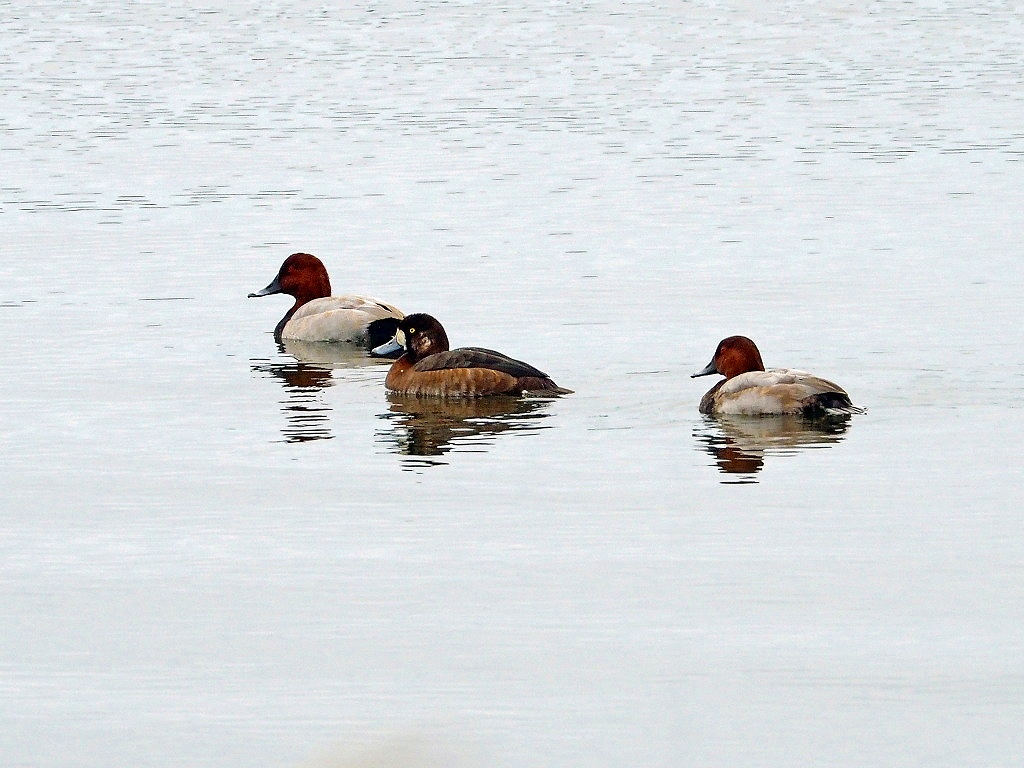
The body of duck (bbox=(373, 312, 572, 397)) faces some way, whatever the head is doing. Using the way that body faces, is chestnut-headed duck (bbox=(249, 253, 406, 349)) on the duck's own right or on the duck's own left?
on the duck's own right

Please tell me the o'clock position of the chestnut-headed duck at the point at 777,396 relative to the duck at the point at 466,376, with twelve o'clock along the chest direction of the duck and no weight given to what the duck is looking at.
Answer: The chestnut-headed duck is roughly at 7 o'clock from the duck.

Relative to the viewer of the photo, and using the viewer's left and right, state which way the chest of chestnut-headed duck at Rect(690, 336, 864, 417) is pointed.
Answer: facing to the left of the viewer

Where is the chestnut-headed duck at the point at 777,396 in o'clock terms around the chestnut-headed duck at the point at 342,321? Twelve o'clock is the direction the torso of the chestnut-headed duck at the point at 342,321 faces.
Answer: the chestnut-headed duck at the point at 777,396 is roughly at 8 o'clock from the chestnut-headed duck at the point at 342,321.

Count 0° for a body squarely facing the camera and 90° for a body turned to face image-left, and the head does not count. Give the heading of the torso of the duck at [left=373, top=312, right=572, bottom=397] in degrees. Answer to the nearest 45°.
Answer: approximately 90°

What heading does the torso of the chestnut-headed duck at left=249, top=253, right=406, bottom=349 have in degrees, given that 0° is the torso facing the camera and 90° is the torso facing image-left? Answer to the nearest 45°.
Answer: approximately 90°

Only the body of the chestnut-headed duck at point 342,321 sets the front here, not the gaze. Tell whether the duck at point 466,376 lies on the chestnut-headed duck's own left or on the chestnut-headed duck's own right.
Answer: on the chestnut-headed duck's own left
